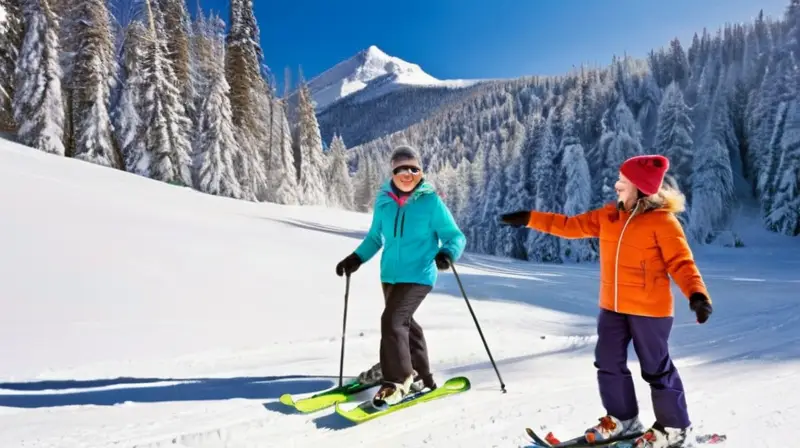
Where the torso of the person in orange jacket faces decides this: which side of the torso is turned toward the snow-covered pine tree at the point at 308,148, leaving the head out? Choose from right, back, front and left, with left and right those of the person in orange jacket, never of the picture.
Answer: right

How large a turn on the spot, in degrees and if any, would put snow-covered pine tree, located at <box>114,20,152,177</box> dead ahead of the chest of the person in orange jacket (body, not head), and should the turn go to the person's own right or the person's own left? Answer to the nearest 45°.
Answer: approximately 90° to the person's own right

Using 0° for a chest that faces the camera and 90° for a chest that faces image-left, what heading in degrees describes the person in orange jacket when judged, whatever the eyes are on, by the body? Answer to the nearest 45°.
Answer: approximately 45°

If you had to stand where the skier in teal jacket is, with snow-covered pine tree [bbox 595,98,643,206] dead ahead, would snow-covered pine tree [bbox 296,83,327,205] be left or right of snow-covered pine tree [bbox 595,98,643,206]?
left

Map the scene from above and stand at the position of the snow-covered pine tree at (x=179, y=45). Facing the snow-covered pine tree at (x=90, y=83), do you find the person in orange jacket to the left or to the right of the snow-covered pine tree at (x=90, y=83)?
left

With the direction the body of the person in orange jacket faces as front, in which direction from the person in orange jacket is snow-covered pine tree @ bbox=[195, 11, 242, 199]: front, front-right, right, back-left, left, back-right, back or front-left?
right

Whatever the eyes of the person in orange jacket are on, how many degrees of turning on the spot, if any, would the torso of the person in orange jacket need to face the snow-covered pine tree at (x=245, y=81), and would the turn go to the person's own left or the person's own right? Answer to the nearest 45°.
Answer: approximately 90° to the person's own right

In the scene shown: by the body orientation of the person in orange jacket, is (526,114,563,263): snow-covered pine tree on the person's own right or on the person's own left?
on the person's own right

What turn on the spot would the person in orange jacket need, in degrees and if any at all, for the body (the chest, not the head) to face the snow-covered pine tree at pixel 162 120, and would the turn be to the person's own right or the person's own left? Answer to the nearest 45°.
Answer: approximately 90° to the person's own right

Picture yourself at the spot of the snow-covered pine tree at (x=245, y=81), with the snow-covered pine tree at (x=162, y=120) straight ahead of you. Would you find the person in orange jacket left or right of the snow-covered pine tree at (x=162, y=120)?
left

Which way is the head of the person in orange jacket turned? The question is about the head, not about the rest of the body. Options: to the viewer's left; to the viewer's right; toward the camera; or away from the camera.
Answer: to the viewer's left
